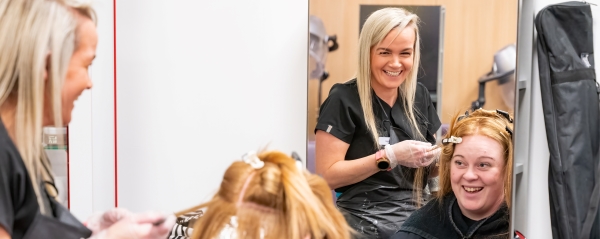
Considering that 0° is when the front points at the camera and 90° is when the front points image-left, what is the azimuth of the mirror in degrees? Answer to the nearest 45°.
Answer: approximately 0°

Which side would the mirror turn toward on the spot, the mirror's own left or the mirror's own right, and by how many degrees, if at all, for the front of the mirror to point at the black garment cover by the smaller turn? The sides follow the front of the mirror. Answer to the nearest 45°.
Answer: approximately 90° to the mirror's own left
